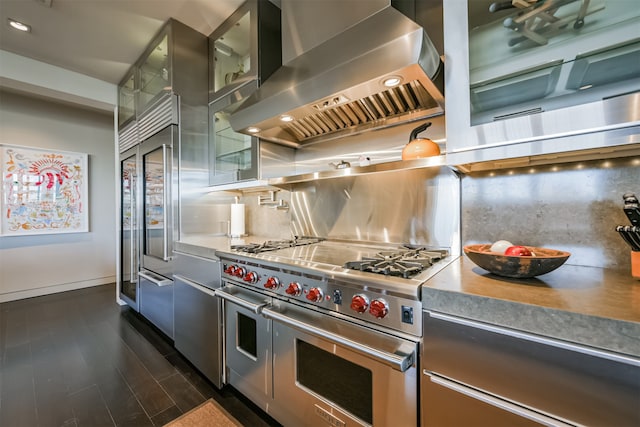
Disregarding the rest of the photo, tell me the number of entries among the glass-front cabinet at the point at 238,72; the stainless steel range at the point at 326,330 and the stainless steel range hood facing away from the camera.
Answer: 0

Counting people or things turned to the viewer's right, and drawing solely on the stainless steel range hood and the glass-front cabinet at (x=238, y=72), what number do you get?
0

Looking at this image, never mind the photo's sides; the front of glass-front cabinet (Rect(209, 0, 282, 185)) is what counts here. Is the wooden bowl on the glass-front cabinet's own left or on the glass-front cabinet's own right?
on the glass-front cabinet's own left

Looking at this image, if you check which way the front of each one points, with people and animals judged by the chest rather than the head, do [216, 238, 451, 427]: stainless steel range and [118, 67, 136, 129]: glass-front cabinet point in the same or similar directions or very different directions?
same or similar directions

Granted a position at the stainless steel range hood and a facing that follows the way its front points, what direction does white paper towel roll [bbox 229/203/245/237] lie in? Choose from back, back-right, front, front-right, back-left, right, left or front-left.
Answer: right

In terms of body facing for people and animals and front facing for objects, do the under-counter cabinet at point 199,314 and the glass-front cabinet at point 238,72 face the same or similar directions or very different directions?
same or similar directions

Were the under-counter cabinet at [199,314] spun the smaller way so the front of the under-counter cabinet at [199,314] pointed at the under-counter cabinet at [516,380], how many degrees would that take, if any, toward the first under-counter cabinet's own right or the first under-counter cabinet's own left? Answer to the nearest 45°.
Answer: approximately 90° to the first under-counter cabinet's own left

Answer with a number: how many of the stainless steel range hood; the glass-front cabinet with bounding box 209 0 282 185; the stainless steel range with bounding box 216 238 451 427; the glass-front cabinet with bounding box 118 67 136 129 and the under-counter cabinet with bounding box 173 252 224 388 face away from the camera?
0

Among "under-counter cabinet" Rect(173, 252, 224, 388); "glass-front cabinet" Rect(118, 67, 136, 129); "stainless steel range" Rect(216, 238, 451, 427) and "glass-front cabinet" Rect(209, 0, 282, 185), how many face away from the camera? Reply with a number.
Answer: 0

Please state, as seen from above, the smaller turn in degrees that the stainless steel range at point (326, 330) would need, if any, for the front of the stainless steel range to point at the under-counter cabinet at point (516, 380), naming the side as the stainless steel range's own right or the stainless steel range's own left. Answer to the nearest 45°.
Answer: approximately 90° to the stainless steel range's own left

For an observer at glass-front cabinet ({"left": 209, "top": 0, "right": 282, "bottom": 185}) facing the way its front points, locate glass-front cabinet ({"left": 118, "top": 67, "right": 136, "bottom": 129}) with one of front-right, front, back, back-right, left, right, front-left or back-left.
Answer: right
